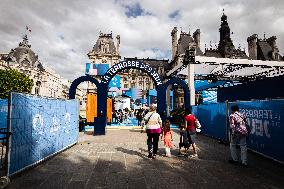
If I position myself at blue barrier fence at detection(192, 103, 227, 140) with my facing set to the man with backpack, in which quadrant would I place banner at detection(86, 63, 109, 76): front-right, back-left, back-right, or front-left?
back-right

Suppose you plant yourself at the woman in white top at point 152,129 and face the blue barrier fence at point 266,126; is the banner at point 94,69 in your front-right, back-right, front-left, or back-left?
back-left

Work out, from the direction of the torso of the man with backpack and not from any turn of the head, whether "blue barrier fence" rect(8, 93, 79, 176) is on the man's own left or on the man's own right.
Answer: on the man's own left

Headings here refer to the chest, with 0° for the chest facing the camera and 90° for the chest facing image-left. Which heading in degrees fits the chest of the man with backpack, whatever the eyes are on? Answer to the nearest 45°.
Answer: approximately 135°

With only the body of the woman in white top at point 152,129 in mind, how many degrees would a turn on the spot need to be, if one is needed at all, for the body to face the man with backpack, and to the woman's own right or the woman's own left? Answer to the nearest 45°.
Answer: approximately 90° to the woman's own right

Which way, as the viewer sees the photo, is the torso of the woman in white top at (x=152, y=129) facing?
away from the camera

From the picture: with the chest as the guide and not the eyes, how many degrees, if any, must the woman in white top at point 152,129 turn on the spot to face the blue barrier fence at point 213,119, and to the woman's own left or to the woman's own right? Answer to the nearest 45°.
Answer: approximately 45° to the woman's own right

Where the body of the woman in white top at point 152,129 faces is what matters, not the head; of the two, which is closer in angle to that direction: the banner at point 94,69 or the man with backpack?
the banner
